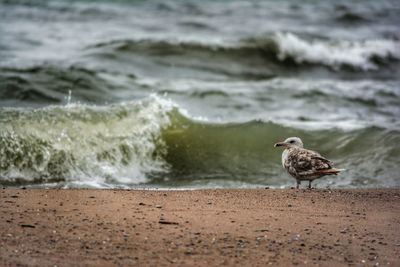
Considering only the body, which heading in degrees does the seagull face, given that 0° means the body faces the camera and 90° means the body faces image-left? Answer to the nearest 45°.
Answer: approximately 90°

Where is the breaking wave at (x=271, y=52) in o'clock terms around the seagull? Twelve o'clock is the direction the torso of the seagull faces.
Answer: The breaking wave is roughly at 3 o'clock from the seagull.
